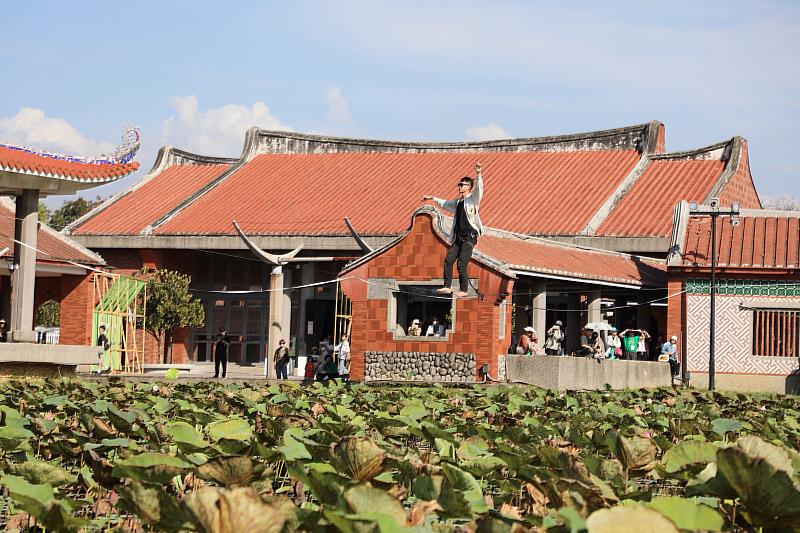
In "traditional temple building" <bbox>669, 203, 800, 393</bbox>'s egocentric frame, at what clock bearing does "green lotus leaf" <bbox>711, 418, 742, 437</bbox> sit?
The green lotus leaf is roughly at 12 o'clock from the traditional temple building.

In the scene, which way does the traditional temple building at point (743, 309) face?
toward the camera

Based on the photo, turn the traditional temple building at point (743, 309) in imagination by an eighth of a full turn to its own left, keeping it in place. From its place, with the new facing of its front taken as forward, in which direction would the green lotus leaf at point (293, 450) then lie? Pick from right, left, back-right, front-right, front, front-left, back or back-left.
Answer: front-right

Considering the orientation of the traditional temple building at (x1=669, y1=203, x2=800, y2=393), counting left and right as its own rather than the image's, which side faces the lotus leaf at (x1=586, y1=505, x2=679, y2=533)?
front

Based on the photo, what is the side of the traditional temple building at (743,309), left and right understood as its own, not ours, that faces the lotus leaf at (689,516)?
front

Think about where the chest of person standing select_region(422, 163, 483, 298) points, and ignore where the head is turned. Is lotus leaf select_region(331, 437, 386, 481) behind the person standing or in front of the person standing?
in front

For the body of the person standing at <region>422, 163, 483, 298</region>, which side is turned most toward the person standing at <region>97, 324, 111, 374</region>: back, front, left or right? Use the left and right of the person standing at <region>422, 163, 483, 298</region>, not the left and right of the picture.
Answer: right

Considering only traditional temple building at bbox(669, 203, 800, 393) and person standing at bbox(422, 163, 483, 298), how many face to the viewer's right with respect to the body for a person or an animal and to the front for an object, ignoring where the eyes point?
0

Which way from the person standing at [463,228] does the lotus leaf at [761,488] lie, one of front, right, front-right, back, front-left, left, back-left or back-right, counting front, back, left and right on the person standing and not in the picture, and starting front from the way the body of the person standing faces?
front-left

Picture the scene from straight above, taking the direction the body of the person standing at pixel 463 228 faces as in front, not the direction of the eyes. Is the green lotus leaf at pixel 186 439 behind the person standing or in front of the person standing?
in front

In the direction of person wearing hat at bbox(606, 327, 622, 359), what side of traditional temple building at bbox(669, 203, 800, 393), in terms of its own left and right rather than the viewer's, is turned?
right

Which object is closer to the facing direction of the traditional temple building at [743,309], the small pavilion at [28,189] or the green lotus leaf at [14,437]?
the green lotus leaf
